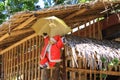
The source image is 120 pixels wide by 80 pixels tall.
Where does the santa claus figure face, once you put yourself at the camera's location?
facing the viewer and to the left of the viewer
